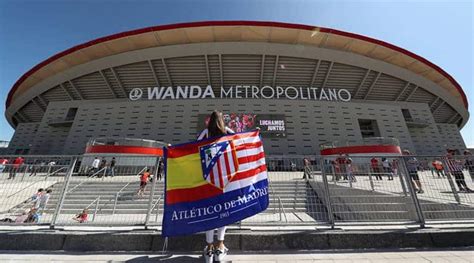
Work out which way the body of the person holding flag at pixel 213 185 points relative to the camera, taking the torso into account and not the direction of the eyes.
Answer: away from the camera

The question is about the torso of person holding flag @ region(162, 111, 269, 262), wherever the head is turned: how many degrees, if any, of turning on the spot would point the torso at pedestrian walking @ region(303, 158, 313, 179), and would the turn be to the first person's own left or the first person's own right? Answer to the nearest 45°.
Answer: approximately 45° to the first person's own right

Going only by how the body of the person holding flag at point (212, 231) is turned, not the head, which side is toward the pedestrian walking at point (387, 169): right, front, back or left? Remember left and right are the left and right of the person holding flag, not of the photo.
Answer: front

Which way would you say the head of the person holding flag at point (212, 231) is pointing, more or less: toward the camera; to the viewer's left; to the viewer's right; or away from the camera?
away from the camera

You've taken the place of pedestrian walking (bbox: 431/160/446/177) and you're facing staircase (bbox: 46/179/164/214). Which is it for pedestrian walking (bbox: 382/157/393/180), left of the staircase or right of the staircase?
left

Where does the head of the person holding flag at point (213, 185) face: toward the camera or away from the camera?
away from the camera

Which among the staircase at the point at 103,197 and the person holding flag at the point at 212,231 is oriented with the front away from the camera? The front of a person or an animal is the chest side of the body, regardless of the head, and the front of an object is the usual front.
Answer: the person holding flag
